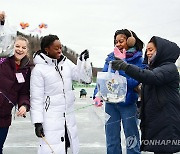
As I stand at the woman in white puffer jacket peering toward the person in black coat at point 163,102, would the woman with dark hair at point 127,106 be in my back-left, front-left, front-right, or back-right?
front-left

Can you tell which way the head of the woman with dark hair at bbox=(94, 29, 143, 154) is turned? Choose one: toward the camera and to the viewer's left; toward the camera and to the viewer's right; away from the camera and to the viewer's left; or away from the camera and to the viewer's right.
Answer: toward the camera and to the viewer's left

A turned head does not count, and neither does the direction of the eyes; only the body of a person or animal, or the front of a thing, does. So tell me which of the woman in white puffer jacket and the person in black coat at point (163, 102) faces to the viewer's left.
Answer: the person in black coat

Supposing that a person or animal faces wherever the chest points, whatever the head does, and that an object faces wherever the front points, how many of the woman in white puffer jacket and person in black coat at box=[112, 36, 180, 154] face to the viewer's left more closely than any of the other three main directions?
1

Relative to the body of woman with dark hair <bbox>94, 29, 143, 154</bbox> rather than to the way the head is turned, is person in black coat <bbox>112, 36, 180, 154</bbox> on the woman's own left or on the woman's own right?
on the woman's own left

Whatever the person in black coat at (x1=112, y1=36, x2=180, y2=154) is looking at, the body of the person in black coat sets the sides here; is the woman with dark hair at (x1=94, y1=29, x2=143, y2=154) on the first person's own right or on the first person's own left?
on the first person's own right

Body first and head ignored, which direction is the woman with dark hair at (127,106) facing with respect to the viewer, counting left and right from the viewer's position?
facing the viewer and to the left of the viewer

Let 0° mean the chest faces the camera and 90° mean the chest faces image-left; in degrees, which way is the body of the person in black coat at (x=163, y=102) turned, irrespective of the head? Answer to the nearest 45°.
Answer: approximately 90°

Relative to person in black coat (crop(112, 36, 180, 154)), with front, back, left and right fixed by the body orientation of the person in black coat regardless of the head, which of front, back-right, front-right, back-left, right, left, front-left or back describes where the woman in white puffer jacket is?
front

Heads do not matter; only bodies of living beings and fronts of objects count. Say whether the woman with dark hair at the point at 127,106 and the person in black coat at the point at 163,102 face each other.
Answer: no

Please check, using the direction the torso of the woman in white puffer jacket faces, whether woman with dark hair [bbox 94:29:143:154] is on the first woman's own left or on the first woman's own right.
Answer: on the first woman's own left

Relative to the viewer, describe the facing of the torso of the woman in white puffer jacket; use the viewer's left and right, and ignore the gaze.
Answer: facing the viewer and to the right of the viewer
